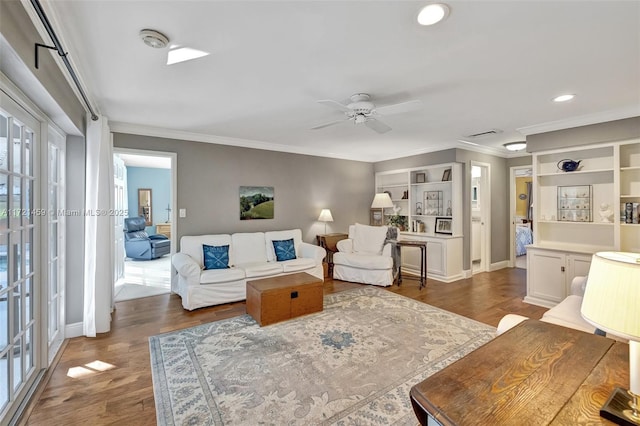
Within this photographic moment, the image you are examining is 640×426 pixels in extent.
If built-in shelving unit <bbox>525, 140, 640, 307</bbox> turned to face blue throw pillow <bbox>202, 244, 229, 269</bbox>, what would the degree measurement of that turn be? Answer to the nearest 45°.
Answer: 0° — it already faces it

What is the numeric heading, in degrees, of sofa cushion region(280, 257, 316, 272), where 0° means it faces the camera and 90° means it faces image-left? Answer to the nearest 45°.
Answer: approximately 315°

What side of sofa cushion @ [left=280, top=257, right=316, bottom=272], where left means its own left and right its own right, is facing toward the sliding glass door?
right

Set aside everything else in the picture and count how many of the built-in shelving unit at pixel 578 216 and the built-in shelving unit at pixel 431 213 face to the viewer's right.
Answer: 0

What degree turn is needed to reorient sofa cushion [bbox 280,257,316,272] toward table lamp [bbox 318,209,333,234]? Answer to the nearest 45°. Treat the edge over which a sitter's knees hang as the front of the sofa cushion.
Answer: approximately 90° to its left

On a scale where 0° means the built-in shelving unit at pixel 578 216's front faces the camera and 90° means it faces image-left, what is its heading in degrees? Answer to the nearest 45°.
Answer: approximately 45°

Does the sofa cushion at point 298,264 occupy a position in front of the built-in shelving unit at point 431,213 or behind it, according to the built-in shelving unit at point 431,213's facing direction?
in front

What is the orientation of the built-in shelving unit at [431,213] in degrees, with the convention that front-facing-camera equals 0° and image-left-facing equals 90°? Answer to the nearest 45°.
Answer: approximately 45°
